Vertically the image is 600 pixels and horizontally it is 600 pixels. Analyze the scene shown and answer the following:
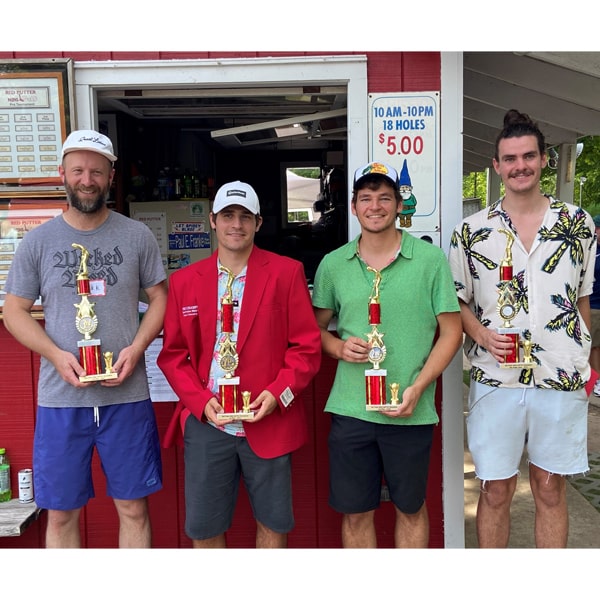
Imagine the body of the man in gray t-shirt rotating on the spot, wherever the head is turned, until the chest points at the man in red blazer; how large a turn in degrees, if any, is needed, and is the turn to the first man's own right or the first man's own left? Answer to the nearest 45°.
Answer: approximately 90° to the first man's own left

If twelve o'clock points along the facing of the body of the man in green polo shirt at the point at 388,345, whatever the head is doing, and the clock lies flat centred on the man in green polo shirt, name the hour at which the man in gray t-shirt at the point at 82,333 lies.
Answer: The man in gray t-shirt is roughly at 3 o'clock from the man in green polo shirt.

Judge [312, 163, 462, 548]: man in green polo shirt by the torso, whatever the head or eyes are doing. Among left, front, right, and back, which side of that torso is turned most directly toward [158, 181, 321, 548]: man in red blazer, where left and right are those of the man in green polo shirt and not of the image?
right

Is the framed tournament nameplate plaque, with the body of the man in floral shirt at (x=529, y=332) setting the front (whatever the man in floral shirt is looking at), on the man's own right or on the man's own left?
on the man's own right

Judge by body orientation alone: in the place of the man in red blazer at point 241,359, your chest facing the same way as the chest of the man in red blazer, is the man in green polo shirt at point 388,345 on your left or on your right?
on your left

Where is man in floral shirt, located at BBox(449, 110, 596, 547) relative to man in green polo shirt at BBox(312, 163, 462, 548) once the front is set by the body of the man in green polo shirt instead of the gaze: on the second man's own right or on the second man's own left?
on the second man's own left

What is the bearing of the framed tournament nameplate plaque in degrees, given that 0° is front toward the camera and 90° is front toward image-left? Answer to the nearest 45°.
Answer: approximately 0°

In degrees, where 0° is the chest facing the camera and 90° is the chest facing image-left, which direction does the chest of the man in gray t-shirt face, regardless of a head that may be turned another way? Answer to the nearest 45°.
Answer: approximately 0°
